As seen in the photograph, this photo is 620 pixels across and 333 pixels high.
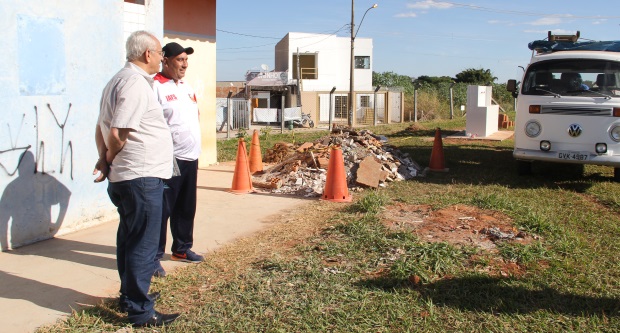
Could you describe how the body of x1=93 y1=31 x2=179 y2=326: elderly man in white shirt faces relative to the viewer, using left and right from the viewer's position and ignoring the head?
facing to the right of the viewer

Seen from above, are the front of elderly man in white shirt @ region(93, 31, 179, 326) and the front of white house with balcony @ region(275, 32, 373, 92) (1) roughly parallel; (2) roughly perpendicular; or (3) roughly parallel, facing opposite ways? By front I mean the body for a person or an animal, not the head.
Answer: roughly perpendicular

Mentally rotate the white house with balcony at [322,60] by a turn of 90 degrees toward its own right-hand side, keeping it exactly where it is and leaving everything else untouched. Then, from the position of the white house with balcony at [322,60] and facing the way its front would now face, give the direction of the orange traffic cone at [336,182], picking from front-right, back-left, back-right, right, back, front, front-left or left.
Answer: left

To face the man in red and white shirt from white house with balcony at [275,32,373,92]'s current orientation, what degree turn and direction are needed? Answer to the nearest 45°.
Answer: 0° — it already faces them

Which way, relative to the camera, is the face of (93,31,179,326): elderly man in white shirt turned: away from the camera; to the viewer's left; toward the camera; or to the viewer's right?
to the viewer's right

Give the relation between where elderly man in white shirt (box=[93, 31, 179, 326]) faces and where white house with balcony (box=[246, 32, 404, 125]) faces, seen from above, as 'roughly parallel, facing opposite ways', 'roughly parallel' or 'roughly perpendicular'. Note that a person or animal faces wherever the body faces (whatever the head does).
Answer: roughly perpendicular

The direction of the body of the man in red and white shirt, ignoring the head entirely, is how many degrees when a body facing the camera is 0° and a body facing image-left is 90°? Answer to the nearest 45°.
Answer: approximately 315°

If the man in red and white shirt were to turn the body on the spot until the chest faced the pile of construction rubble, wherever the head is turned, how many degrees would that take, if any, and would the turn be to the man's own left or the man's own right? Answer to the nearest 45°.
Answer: approximately 90° to the man's own left

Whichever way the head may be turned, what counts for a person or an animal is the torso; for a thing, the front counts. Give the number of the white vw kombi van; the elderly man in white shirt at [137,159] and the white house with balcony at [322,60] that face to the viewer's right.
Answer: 1

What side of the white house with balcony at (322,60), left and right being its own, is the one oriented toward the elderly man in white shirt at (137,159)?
front
